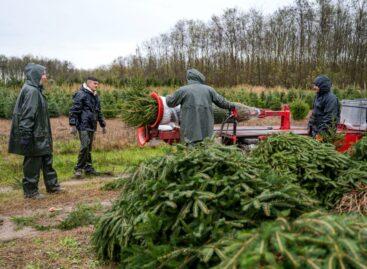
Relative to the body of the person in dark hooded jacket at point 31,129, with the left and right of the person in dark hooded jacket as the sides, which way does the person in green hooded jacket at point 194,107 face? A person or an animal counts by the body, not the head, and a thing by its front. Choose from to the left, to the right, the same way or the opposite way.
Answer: to the left

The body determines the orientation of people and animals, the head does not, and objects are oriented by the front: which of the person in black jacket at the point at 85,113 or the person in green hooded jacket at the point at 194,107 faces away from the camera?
the person in green hooded jacket

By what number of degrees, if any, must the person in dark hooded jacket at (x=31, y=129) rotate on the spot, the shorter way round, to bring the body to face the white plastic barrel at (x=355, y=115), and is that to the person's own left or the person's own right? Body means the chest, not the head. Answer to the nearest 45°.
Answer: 0° — they already face it

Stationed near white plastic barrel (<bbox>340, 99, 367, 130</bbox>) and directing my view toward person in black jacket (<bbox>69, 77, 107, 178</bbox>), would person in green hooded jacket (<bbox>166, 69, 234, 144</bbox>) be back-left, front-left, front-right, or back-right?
front-left

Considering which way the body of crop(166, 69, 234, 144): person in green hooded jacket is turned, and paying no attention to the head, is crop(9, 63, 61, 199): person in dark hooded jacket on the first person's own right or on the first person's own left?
on the first person's own left

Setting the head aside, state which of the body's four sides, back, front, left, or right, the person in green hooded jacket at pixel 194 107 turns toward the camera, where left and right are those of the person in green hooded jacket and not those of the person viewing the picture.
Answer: back

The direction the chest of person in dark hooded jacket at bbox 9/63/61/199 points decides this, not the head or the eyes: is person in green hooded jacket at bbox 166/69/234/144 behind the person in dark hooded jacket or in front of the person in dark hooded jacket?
in front

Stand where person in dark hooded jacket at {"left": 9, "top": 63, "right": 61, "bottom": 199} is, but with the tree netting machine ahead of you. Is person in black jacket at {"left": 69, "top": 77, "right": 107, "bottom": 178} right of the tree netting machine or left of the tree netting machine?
left

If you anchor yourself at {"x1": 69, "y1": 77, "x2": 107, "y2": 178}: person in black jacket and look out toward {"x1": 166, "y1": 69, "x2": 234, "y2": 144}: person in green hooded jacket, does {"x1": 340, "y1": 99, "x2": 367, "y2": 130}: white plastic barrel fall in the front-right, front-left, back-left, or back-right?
front-left

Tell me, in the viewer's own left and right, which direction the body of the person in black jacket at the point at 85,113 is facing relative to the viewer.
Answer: facing the viewer and to the right of the viewer

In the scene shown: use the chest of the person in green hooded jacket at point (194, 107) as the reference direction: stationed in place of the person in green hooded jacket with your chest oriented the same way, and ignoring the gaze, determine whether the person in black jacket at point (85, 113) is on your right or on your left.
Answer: on your left

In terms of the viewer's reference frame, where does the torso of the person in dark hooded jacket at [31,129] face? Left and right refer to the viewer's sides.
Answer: facing to the right of the viewer

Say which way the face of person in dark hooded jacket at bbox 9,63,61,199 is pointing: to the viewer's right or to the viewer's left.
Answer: to the viewer's right

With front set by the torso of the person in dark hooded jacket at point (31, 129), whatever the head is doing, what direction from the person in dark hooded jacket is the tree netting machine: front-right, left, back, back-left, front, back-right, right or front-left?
front

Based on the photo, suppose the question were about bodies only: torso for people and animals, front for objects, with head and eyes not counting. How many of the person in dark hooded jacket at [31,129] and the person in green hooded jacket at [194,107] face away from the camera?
1
